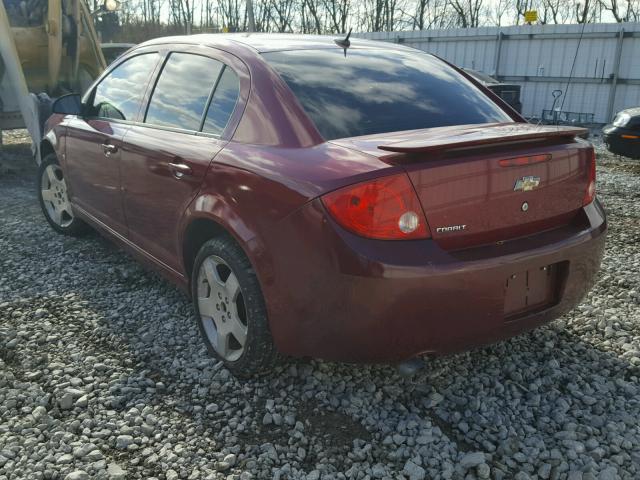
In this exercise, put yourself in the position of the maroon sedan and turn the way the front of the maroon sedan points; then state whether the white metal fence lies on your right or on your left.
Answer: on your right

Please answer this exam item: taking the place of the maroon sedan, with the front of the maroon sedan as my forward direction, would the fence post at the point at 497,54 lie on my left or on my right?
on my right

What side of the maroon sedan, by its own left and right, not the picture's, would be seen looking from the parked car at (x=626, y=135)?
right

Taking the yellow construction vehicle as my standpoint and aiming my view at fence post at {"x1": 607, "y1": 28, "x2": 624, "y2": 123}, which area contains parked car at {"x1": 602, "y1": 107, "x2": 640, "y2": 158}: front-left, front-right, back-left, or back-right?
front-right

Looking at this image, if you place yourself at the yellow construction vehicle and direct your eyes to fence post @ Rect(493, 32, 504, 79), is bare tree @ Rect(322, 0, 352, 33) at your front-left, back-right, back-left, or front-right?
front-left

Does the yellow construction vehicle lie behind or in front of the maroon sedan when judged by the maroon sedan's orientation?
in front

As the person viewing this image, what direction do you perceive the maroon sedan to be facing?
facing away from the viewer and to the left of the viewer

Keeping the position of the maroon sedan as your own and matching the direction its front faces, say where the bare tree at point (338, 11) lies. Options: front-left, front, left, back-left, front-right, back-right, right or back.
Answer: front-right

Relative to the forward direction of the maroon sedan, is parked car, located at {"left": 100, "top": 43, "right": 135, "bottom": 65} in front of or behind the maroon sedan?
in front

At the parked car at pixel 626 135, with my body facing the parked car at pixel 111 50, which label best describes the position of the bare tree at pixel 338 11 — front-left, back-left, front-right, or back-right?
front-right

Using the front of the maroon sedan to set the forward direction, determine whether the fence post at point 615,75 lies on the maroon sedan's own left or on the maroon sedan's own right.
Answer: on the maroon sedan's own right
